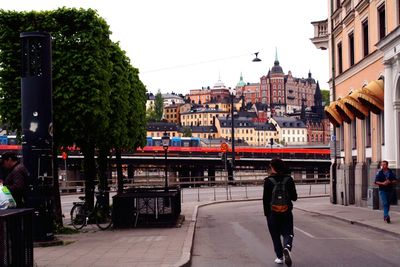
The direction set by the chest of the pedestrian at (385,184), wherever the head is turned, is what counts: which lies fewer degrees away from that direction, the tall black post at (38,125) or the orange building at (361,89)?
the tall black post

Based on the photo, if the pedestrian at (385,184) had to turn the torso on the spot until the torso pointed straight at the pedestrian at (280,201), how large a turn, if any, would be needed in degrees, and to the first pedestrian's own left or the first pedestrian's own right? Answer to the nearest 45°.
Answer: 0° — they already face them

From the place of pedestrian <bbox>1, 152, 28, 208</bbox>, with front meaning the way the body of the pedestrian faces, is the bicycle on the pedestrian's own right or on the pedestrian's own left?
on the pedestrian's own right

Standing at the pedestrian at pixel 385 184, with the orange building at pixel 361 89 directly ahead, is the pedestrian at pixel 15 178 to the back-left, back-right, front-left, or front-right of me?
back-left

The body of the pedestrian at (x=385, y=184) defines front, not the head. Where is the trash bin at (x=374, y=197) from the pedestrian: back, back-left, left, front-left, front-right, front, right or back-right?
back

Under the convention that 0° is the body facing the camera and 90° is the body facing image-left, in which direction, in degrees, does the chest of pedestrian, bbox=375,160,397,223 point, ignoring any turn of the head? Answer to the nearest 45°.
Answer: approximately 0°

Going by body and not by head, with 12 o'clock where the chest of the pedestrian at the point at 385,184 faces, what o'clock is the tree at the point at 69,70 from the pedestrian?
The tree is roughly at 2 o'clock from the pedestrian.

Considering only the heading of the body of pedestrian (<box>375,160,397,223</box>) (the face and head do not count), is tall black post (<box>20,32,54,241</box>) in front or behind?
in front

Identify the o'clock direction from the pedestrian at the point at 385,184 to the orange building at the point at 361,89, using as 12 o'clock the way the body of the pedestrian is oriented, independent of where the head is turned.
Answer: The orange building is roughly at 6 o'clock from the pedestrian.
